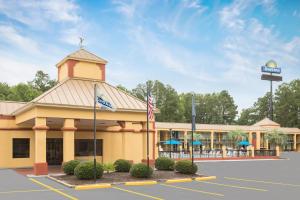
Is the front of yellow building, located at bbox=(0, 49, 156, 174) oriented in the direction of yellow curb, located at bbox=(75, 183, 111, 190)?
yes

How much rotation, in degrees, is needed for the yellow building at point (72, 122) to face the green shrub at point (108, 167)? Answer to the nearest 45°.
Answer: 0° — it already faces it

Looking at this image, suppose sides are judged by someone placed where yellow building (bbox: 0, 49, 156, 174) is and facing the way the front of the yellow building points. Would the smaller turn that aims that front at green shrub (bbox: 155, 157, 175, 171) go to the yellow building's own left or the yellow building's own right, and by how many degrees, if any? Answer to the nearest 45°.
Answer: approximately 45° to the yellow building's own left

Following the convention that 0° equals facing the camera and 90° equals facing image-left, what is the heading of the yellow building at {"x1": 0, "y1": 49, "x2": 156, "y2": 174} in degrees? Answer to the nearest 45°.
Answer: approximately 0°

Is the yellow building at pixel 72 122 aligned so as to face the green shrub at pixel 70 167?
yes

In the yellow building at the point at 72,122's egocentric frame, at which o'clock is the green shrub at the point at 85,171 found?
The green shrub is roughly at 12 o'clock from the yellow building.

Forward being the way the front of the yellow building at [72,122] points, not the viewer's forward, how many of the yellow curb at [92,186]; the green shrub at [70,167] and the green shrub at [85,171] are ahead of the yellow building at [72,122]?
3
